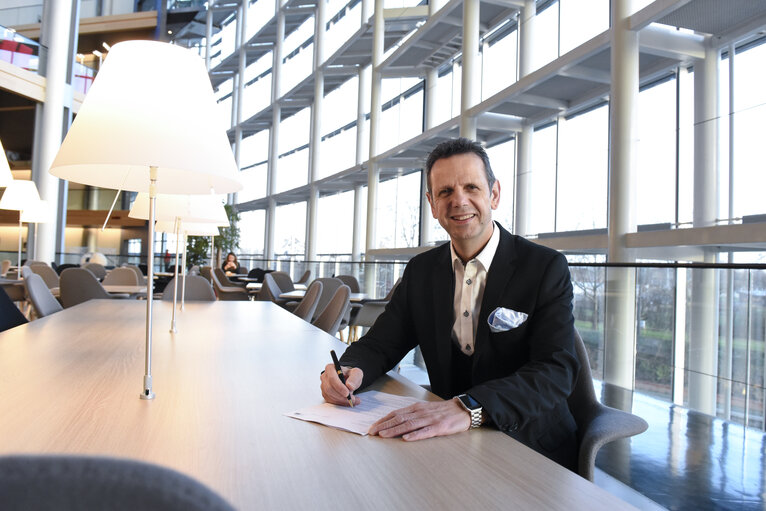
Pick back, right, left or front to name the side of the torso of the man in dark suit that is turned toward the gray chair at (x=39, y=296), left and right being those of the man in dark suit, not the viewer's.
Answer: right

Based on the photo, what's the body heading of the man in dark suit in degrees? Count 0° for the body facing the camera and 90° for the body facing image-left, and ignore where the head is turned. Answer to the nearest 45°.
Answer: approximately 45°

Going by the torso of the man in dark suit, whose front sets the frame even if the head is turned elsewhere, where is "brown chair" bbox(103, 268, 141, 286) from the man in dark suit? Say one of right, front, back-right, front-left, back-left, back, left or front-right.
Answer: right

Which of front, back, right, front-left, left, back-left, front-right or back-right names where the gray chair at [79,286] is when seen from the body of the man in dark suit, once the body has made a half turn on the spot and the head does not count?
left

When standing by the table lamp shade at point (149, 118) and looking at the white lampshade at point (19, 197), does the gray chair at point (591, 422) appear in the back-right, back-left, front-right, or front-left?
back-right
